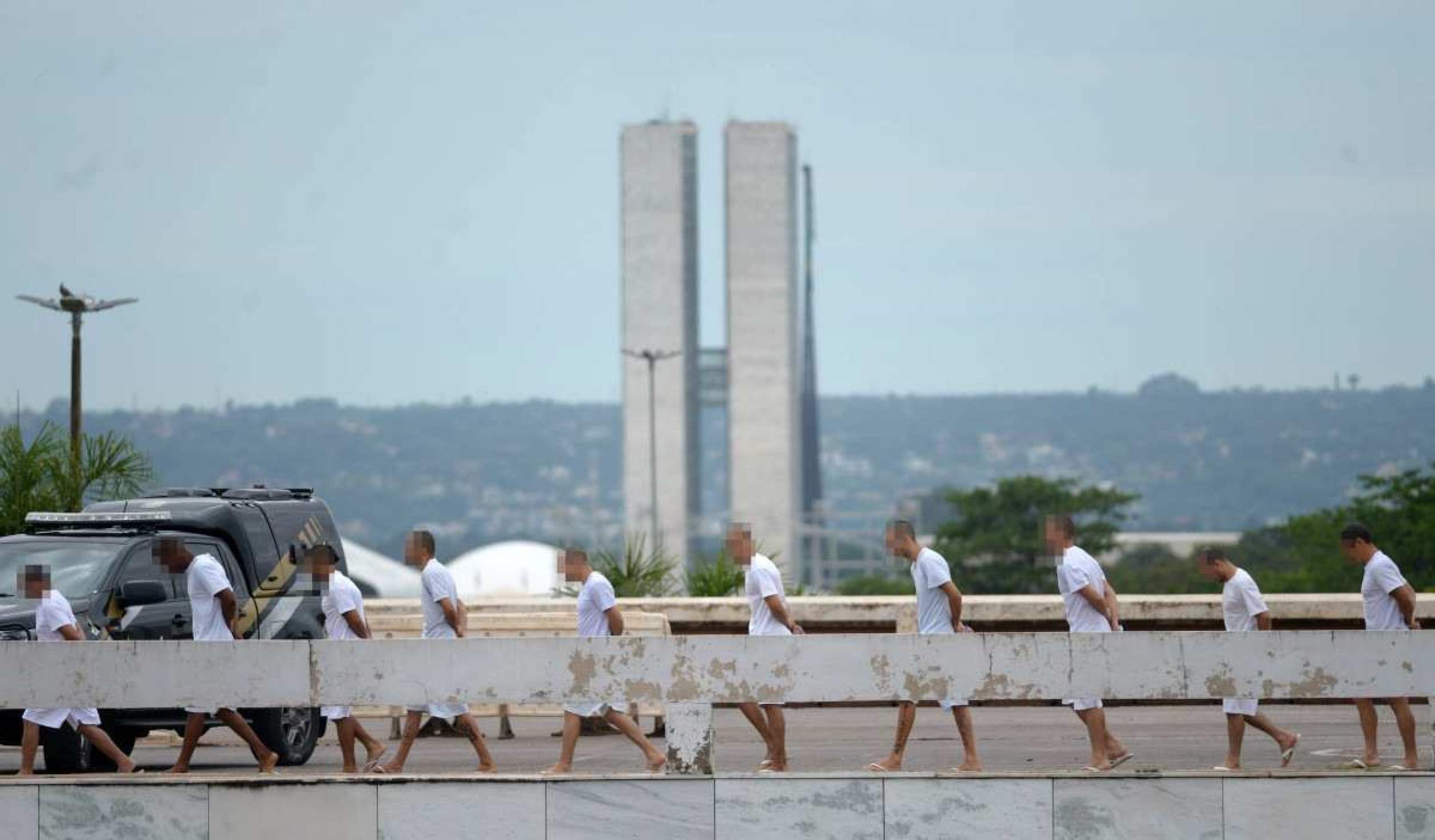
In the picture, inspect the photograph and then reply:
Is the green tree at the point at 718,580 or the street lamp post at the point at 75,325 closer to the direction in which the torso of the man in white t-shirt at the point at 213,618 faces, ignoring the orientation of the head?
the street lamp post

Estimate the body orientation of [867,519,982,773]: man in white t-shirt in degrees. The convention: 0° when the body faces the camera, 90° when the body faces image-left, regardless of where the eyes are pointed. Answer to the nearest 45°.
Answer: approximately 90°

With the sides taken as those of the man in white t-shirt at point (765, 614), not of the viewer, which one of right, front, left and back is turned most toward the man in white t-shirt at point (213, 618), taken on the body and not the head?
front

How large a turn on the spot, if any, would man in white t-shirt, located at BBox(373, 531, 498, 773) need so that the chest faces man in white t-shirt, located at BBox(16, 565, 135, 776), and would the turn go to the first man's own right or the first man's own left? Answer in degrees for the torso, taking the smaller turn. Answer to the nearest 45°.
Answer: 0° — they already face them

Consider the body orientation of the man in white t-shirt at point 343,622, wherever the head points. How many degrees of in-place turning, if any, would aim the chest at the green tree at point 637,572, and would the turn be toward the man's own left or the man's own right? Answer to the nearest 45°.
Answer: approximately 90° to the man's own right

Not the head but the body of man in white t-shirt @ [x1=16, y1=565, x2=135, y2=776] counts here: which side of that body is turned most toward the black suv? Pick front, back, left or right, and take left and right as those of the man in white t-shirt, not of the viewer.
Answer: right

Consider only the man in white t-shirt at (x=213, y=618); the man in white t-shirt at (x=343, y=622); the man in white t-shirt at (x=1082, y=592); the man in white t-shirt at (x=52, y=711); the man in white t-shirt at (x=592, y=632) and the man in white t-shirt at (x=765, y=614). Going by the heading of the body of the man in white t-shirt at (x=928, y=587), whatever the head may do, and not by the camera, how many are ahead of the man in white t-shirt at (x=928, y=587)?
5

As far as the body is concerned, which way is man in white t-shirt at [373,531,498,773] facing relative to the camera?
to the viewer's left

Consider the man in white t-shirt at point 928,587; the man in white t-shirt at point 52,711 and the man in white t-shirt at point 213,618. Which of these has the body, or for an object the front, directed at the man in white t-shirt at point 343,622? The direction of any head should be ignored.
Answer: the man in white t-shirt at point 928,587

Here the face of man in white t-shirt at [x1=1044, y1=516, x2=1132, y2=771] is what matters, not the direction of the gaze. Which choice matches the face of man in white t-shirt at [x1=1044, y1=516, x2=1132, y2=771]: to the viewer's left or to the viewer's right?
to the viewer's left

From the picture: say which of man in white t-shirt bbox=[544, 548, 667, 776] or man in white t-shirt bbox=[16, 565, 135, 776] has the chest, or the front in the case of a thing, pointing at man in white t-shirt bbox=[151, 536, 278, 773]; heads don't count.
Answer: man in white t-shirt bbox=[544, 548, 667, 776]

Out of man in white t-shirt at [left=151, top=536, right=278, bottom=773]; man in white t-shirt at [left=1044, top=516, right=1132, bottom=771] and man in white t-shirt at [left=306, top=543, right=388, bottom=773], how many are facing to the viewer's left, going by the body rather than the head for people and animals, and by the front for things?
3

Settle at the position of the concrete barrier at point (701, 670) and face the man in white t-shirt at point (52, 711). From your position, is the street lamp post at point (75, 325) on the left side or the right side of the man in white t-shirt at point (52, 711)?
right

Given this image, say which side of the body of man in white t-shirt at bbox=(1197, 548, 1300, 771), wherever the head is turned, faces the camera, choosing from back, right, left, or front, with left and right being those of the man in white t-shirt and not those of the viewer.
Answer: left

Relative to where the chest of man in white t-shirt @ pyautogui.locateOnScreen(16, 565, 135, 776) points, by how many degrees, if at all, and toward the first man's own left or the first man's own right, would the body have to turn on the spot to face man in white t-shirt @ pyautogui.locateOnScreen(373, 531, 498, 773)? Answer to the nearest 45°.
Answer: approximately 180°

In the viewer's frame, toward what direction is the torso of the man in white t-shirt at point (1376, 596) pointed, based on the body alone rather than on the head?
to the viewer's left

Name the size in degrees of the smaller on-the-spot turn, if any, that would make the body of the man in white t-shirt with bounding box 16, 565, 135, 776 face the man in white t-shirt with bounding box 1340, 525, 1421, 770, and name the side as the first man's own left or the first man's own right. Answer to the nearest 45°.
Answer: approximately 180°

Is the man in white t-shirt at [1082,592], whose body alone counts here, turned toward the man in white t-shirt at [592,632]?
yes
